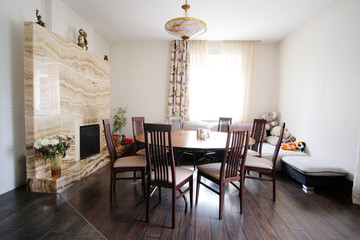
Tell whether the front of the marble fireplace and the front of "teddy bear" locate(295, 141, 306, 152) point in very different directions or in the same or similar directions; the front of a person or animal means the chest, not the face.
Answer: very different directions

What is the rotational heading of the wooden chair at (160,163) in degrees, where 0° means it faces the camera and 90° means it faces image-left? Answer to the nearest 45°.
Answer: approximately 225°

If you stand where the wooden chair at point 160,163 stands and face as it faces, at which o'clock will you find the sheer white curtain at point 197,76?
The sheer white curtain is roughly at 11 o'clock from the wooden chair.

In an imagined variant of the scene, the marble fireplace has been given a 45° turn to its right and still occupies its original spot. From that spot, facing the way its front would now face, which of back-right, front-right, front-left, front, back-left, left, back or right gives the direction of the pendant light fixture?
front-left

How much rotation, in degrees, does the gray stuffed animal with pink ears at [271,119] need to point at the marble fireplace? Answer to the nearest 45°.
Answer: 0° — it already faces it

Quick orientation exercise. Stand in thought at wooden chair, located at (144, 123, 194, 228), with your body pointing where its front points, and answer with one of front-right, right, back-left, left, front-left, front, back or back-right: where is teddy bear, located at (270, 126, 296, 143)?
front

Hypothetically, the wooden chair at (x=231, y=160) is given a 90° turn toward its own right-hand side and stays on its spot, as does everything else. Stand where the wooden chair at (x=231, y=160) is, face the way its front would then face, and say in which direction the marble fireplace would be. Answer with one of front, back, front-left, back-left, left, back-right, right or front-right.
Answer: back-left

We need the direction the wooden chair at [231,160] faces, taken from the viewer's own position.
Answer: facing away from the viewer and to the left of the viewer

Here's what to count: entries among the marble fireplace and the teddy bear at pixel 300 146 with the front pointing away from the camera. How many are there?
0

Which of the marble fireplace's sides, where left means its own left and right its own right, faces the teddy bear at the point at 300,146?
front

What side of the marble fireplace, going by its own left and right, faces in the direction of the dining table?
front

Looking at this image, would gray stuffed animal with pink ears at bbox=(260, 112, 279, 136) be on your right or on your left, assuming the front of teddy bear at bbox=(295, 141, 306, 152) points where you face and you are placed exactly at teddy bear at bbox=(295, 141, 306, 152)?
on your right

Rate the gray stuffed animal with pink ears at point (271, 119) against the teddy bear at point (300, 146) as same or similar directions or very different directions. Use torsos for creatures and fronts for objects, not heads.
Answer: same or similar directions

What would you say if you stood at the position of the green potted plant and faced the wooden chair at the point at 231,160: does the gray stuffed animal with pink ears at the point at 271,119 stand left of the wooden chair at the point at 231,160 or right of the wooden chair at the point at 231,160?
left

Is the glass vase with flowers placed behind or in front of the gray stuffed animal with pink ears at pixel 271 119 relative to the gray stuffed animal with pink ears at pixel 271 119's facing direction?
in front

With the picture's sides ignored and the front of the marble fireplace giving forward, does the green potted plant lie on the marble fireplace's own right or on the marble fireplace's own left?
on the marble fireplace's own left

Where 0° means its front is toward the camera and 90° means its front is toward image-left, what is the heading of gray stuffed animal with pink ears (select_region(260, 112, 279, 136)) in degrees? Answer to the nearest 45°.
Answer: approximately 45°
